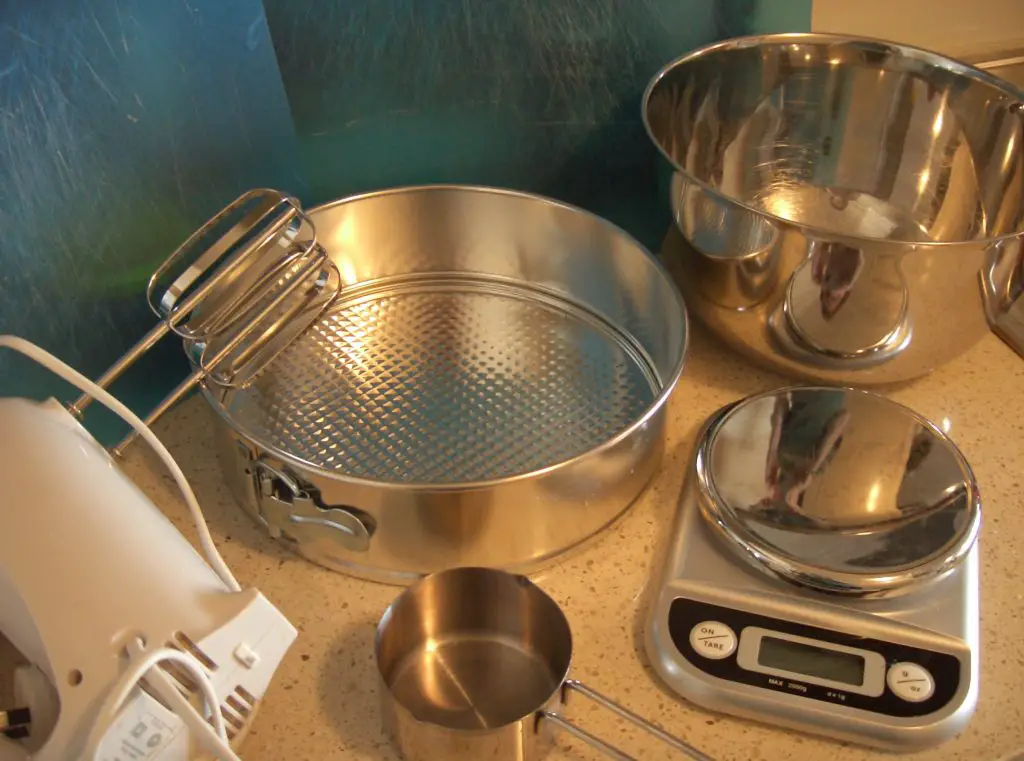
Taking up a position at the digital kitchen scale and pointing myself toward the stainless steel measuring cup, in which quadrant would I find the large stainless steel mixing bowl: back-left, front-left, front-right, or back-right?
back-right

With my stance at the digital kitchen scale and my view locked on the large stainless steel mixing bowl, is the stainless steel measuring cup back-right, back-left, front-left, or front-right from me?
back-left

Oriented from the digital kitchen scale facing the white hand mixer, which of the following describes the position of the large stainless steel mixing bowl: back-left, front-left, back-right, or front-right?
back-right

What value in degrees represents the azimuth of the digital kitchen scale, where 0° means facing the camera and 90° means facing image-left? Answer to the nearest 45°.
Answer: approximately 0°
